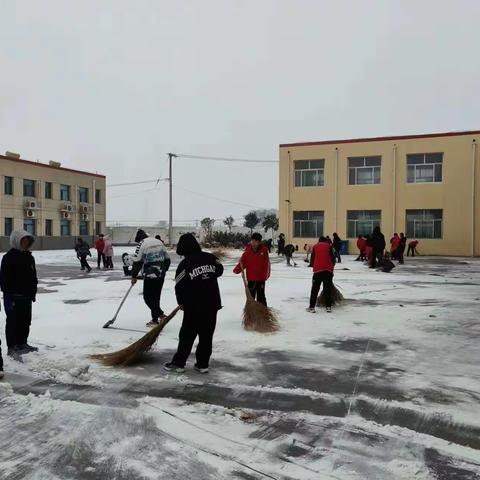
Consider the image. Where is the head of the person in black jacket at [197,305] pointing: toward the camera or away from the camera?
away from the camera

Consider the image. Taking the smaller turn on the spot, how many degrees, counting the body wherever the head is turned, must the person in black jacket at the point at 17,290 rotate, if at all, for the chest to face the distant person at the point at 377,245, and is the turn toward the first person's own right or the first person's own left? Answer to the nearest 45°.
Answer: approximately 90° to the first person's own left

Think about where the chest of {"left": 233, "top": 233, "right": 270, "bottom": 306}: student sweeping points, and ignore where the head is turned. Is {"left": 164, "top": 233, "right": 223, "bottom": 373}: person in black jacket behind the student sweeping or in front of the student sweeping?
in front

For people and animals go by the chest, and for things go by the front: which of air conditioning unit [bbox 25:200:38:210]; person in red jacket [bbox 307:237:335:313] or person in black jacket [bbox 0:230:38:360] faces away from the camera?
the person in red jacket

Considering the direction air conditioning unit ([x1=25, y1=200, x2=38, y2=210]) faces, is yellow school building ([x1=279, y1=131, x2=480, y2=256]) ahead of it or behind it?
ahead

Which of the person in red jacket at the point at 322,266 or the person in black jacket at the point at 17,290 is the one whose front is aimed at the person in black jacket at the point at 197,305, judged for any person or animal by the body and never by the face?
the person in black jacket at the point at 17,290

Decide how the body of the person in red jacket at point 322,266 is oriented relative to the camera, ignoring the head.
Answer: away from the camera

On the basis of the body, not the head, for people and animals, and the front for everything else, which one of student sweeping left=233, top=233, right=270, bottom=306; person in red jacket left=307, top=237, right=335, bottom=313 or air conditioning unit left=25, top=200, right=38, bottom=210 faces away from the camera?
the person in red jacket
